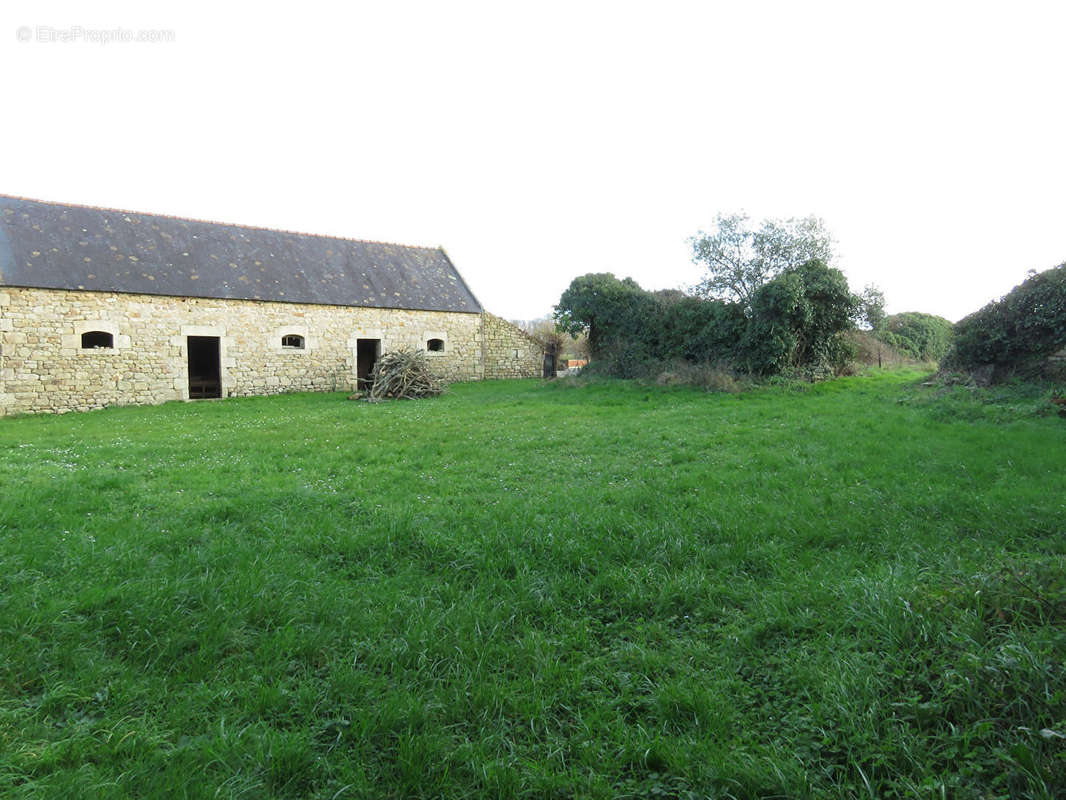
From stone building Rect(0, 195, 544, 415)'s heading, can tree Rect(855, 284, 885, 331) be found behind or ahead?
ahead

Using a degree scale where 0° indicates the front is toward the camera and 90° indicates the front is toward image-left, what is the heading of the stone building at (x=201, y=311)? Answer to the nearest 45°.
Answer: approximately 315°

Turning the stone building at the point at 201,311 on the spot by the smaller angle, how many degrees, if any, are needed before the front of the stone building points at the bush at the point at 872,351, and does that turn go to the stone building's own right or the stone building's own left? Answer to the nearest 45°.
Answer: approximately 45° to the stone building's own left

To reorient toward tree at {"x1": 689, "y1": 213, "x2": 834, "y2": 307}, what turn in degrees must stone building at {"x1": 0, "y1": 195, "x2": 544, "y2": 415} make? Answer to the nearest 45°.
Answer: approximately 90° to its left

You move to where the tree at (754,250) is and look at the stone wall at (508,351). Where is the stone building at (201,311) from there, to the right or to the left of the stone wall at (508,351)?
left

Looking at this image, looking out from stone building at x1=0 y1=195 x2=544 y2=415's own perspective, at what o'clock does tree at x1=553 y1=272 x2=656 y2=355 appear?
The tree is roughly at 9 o'clock from the stone building.

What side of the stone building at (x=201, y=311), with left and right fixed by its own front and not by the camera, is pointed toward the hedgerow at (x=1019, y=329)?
front

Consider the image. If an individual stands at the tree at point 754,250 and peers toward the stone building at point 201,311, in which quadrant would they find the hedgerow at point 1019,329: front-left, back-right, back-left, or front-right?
front-left

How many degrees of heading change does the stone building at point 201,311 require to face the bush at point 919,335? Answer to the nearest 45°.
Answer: approximately 45° to its left
